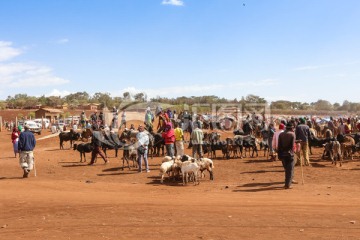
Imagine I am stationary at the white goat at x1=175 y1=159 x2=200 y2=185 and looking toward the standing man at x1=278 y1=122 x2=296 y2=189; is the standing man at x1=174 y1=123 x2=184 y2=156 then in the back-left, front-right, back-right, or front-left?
back-left

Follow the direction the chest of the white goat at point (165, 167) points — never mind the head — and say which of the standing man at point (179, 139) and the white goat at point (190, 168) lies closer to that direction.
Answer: the standing man

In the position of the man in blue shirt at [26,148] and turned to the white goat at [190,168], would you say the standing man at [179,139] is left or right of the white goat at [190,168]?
left
